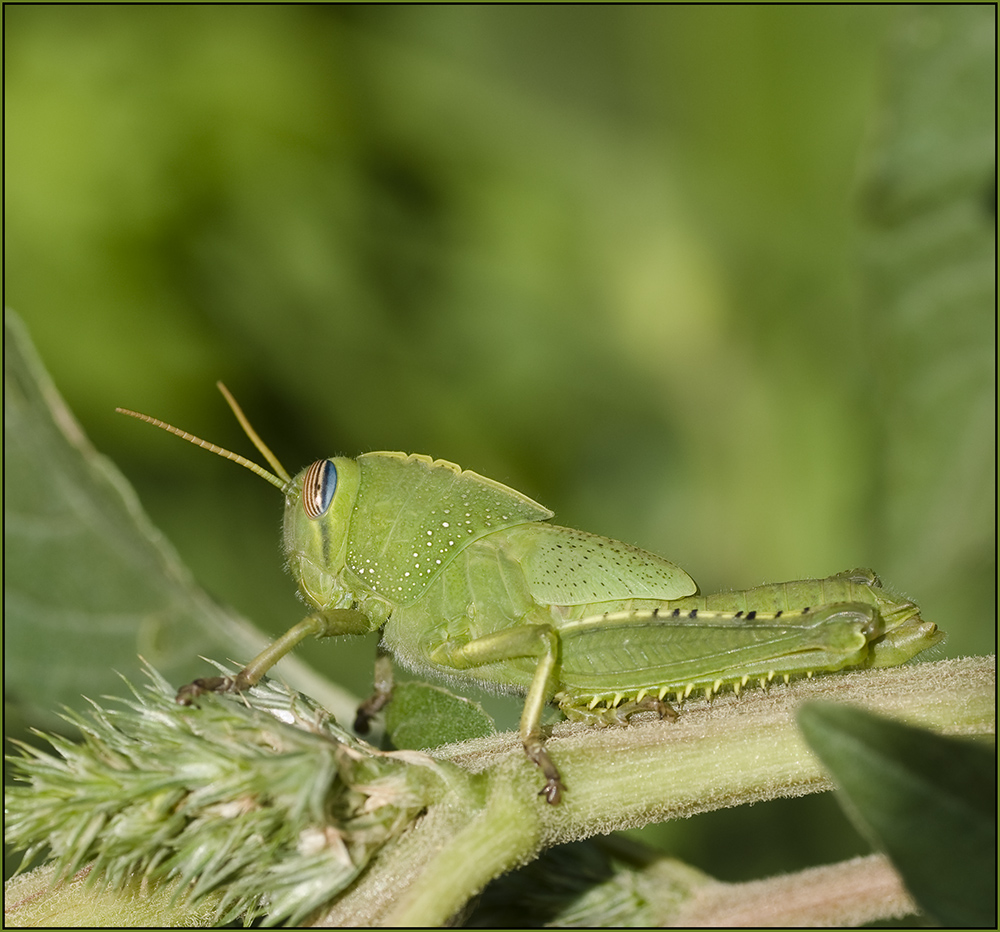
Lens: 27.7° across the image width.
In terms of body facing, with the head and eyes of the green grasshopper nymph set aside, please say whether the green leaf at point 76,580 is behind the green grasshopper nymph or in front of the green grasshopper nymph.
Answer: in front

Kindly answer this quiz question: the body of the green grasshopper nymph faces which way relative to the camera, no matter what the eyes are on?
to the viewer's left

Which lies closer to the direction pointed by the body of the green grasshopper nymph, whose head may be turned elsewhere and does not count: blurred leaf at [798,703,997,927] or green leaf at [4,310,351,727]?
the green leaf

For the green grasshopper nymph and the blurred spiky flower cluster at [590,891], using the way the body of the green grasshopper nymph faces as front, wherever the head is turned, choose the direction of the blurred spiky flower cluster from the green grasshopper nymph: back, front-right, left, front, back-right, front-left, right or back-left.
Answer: left

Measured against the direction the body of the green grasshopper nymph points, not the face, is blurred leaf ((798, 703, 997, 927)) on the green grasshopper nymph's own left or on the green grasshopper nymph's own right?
on the green grasshopper nymph's own left

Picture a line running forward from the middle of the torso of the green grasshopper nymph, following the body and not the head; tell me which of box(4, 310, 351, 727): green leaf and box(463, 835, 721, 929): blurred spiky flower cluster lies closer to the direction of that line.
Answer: the green leaf
